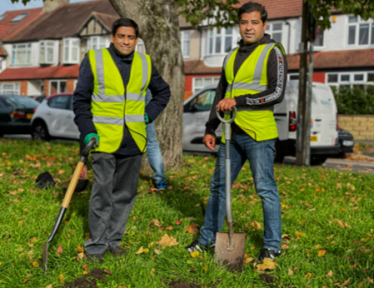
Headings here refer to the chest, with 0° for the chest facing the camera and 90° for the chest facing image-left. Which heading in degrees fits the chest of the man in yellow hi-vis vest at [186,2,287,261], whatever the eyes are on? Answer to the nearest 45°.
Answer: approximately 45°

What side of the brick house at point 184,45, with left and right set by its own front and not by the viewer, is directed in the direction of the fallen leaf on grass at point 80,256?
front

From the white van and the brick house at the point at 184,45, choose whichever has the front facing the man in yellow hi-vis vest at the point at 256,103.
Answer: the brick house

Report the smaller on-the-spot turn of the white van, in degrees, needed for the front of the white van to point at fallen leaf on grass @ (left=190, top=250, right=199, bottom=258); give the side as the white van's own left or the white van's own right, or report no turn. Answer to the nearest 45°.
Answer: approximately 135° to the white van's own left

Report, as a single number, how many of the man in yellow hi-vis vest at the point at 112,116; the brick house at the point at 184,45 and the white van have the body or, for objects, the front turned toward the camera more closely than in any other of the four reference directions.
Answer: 2

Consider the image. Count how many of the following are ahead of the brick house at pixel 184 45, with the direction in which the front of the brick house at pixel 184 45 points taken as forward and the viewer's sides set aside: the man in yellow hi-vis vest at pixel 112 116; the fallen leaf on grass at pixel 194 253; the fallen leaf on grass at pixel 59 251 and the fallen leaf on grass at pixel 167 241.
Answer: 4

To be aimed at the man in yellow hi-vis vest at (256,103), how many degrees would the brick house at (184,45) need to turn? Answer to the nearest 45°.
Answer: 0° — it already faces them

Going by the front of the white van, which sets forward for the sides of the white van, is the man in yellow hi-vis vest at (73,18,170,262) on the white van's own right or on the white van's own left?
on the white van's own left

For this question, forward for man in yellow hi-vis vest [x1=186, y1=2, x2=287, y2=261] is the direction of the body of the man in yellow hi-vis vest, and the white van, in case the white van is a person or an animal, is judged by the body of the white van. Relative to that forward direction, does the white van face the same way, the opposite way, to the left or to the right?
to the right

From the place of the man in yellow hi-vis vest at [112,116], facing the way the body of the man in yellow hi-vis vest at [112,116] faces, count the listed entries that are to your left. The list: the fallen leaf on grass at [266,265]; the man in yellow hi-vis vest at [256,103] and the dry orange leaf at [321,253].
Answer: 3

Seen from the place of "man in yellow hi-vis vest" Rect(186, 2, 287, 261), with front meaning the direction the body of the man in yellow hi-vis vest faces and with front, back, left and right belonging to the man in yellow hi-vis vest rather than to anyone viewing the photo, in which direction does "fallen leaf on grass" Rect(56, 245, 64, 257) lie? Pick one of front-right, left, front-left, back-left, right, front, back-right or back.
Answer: front-right
